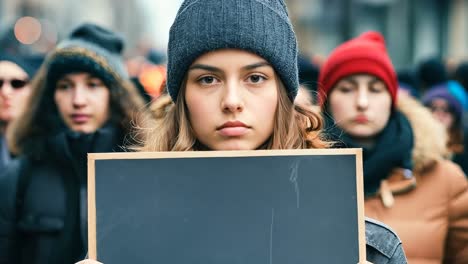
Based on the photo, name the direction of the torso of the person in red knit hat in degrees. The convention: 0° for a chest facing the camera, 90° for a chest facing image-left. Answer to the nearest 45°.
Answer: approximately 0°

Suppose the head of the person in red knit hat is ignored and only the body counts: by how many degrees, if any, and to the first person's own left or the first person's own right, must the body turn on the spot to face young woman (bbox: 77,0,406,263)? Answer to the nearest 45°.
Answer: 0° — they already face them

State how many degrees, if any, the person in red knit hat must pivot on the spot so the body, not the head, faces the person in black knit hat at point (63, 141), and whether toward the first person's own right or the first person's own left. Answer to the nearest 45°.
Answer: approximately 90° to the first person's own right
